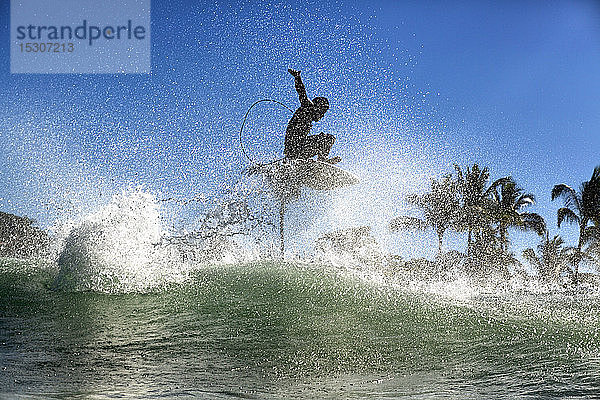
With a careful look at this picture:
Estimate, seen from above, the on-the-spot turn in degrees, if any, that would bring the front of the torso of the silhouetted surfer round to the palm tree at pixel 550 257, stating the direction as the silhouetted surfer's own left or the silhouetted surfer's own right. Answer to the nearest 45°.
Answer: approximately 45° to the silhouetted surfer's own left

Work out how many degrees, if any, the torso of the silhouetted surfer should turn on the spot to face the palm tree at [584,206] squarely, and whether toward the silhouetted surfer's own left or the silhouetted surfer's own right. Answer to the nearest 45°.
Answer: approximately 45° to the silhouetted surfer's own left

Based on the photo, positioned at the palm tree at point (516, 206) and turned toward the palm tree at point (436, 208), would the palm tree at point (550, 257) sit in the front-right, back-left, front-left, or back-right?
back-right

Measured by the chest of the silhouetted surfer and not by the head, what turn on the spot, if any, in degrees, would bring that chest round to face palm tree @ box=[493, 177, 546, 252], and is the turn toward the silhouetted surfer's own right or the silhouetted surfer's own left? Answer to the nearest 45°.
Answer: approximately 45° to the silhouetted surfer's own left

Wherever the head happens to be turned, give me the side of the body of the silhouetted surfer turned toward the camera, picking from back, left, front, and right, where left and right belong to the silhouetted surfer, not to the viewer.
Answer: right

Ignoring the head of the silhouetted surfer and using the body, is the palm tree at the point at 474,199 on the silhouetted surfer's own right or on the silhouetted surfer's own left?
on the silhouetted surfer's own left

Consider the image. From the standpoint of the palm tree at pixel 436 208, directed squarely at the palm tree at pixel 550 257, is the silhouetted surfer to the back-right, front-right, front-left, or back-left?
back-right

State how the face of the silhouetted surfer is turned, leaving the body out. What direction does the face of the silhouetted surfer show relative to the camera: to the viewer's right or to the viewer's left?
to the viewer's right
